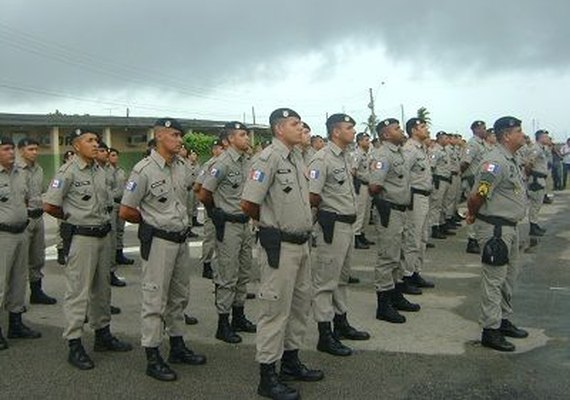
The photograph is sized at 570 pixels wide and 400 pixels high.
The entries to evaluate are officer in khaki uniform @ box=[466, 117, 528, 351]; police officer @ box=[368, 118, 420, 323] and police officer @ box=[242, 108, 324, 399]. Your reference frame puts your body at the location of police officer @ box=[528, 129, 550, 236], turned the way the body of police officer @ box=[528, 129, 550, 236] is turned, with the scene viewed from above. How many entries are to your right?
3

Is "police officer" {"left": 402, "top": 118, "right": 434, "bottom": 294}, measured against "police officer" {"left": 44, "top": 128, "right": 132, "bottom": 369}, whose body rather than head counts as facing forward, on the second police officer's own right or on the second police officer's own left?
on the second police officer's own left
